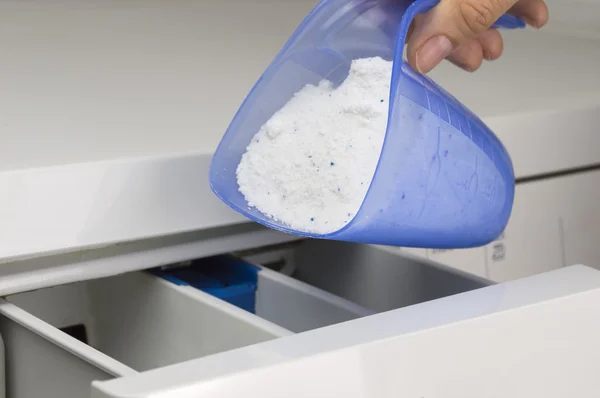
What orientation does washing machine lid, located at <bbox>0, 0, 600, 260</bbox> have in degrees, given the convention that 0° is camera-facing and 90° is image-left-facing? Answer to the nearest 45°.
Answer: approximately 315°
